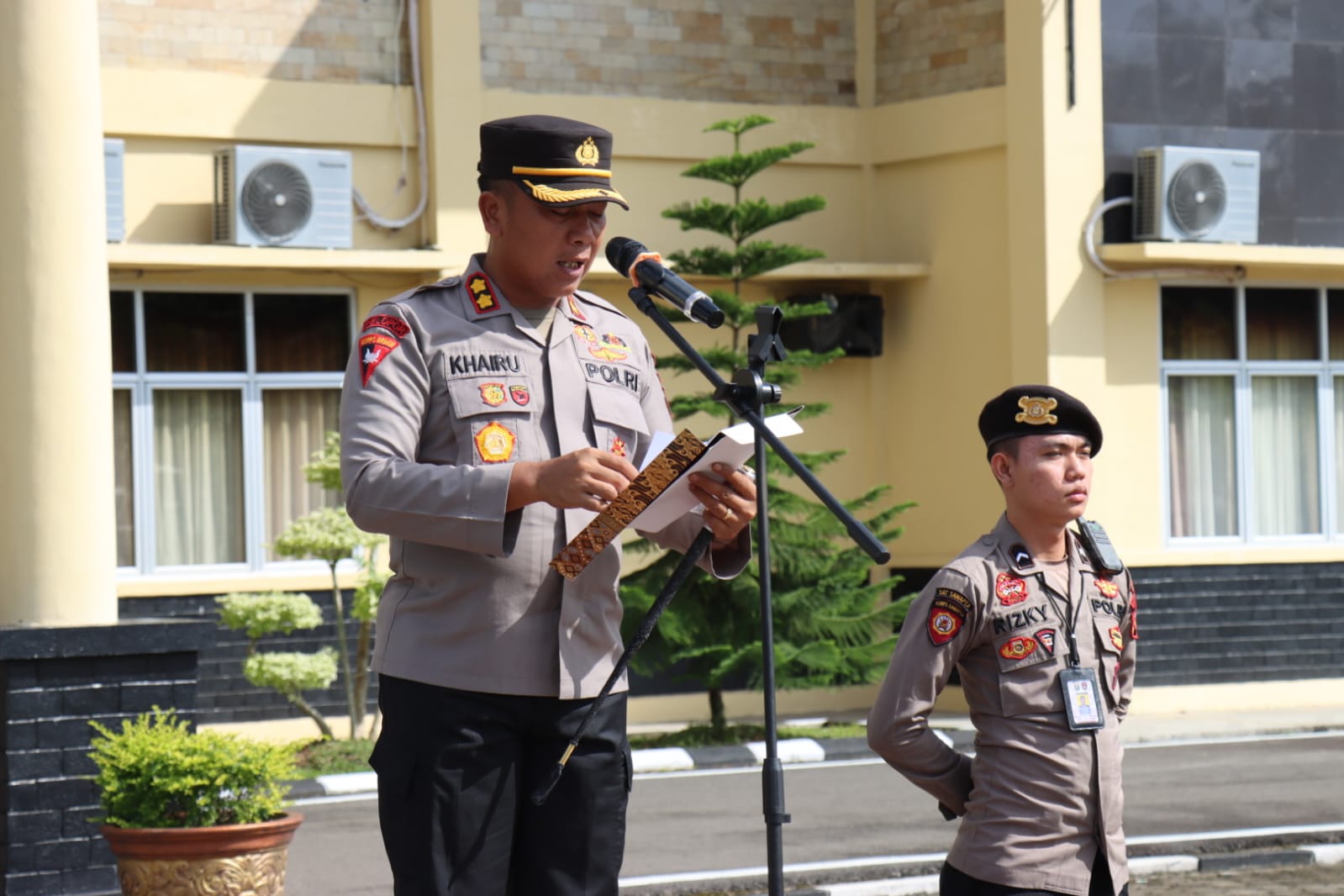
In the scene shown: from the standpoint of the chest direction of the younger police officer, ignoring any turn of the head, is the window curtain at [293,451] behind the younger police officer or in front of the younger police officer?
behind

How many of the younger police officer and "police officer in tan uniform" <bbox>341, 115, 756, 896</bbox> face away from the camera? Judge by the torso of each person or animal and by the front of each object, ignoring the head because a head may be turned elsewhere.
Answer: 0

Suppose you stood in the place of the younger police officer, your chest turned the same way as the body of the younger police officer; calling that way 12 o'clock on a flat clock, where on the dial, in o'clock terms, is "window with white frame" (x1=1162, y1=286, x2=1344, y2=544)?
The window with white frame is roughly at 8 o'clock from the younger police officer.

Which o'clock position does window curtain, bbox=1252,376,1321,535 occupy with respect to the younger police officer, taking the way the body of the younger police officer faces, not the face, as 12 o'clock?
The window curtain is roughly at 8 o'clock from the younger police officer.

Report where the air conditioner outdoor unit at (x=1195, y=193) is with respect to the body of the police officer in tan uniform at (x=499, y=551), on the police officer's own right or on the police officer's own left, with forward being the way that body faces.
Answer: on the police officer's own left

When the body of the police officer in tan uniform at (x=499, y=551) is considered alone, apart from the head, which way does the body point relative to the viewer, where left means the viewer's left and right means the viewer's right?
facing the viewer and to the right of the viewer

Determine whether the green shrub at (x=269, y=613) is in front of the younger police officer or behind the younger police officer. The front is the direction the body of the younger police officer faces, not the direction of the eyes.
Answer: behind

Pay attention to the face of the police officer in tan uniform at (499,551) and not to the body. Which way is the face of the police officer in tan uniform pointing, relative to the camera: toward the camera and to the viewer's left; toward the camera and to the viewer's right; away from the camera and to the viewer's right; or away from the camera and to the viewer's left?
toward the camera and to the viewer's right

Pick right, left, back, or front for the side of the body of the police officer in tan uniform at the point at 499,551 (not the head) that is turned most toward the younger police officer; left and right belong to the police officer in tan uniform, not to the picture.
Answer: left

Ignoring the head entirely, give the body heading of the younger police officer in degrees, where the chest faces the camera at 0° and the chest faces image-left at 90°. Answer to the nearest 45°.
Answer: approximately 315°

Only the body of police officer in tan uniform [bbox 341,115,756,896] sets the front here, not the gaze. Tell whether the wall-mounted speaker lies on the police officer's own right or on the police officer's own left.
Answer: on the police officer's own left
